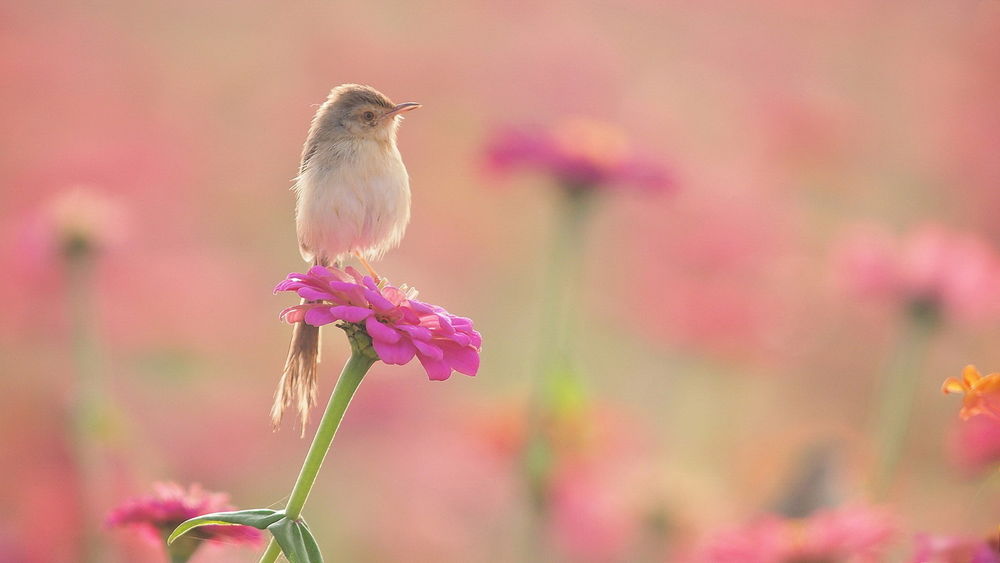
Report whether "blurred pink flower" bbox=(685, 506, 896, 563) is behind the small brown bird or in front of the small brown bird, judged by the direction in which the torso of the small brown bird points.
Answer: in front

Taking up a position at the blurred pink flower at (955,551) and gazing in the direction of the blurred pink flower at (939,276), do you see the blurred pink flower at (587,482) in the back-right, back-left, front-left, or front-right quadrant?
front-left

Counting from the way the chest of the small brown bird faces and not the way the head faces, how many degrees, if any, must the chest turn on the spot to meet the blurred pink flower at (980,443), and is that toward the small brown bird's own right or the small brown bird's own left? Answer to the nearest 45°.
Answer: approximately 45° to the small brown bird's own left

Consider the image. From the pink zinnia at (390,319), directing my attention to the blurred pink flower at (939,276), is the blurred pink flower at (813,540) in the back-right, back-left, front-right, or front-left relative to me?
front-right

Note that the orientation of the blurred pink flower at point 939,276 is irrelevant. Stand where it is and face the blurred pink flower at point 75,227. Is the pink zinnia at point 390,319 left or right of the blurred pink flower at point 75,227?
left

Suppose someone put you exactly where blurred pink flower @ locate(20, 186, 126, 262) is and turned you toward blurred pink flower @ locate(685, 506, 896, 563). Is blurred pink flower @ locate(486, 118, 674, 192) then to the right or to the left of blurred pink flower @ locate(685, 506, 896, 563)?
left

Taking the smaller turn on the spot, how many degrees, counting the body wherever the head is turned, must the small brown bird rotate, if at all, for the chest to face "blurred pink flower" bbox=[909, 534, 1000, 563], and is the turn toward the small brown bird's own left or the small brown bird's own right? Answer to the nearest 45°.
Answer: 0° — it already faces it

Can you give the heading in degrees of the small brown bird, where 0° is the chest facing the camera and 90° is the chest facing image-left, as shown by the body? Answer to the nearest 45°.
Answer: approximately 315°

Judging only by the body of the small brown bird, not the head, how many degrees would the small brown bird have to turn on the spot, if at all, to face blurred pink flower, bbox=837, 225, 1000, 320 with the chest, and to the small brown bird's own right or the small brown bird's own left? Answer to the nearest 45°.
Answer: approximately 90° to the small brown bird's own left

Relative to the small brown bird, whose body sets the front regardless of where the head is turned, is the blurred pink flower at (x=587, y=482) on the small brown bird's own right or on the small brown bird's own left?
on the small brown bird's own left
